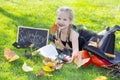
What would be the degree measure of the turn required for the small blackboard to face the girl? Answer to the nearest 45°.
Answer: approximately 90° to its left

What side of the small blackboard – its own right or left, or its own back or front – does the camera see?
front
